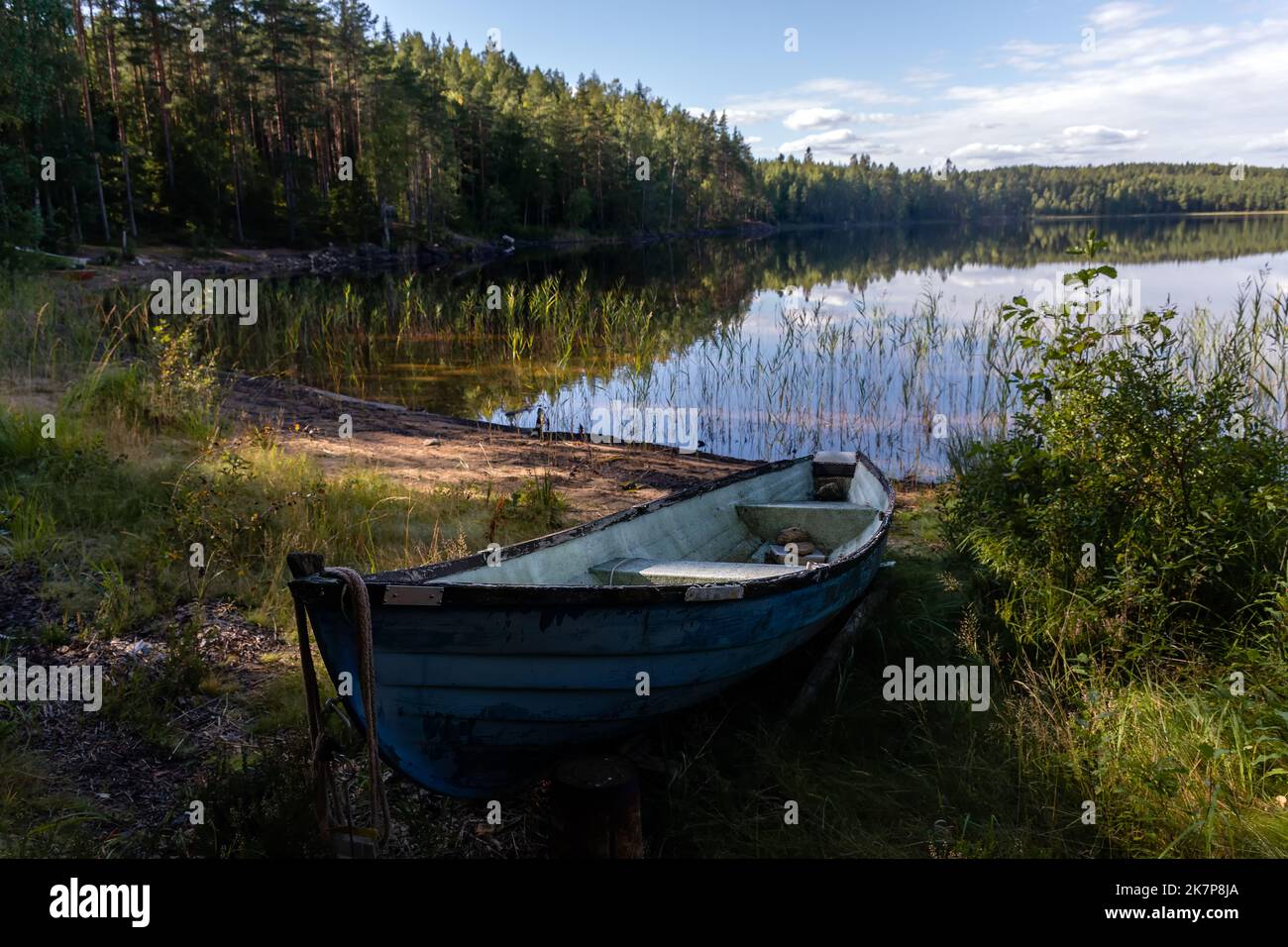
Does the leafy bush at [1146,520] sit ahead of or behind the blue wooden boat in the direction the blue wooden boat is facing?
behind

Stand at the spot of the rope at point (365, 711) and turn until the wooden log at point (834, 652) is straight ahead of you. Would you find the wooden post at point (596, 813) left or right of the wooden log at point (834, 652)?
right

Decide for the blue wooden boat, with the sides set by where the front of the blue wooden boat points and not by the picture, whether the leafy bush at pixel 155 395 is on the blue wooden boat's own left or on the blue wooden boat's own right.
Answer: on the blue wooden boat's own right

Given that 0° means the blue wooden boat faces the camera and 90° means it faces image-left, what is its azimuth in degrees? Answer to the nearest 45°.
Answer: approximately 45°
